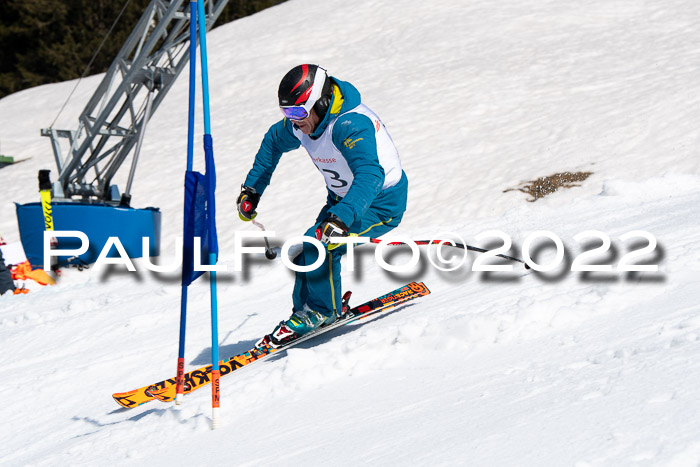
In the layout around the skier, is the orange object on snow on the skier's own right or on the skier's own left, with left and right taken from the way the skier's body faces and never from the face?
on the skier's own right

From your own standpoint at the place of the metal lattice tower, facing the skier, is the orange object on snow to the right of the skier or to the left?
right

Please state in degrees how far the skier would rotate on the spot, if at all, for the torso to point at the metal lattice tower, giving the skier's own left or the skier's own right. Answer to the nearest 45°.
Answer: approximately 135° to the skier's own right

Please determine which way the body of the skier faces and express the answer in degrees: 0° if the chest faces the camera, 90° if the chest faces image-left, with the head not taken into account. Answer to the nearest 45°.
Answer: approximately 45°

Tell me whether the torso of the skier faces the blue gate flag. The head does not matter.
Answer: yes
